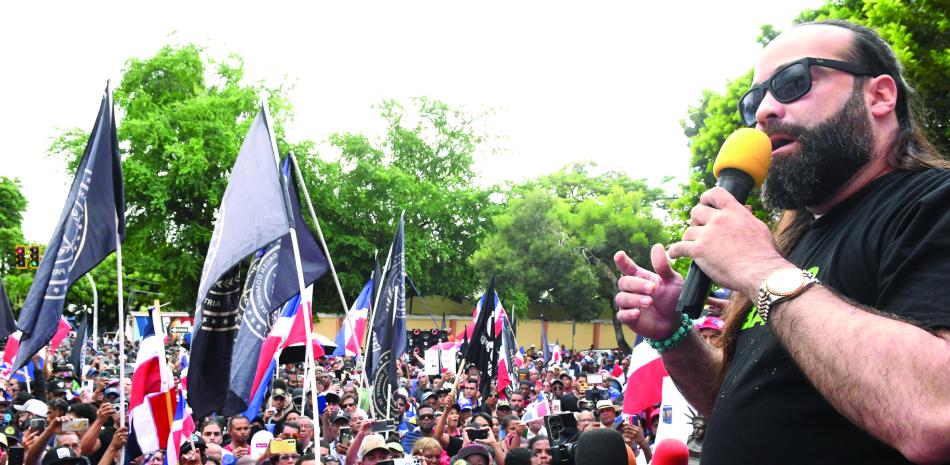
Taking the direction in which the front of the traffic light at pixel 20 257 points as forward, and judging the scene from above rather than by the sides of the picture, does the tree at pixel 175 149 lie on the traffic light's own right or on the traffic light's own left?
on the traffic light's own left

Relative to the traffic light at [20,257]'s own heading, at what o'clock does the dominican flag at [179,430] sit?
The dominican flag is roughly at 12 o'clock from the traffic light.

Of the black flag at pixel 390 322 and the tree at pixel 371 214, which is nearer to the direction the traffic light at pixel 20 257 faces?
the black flag

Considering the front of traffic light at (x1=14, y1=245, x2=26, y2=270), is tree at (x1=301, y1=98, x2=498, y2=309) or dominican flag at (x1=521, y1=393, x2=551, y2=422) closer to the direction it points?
the dominican flag

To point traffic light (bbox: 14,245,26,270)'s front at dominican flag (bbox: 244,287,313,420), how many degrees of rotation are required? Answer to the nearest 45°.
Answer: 0° — it already faces it

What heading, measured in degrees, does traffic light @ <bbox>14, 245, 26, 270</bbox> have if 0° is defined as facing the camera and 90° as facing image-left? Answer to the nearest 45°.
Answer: approximately 0°

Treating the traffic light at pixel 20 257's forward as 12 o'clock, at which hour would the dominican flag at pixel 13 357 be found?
The dominican flag is roughly at 12 o'clock from the traffic light.

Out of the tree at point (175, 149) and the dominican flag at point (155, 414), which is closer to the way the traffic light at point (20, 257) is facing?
the dominican flag

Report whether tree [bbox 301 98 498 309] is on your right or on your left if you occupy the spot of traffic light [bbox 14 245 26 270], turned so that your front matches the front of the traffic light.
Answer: on your left
